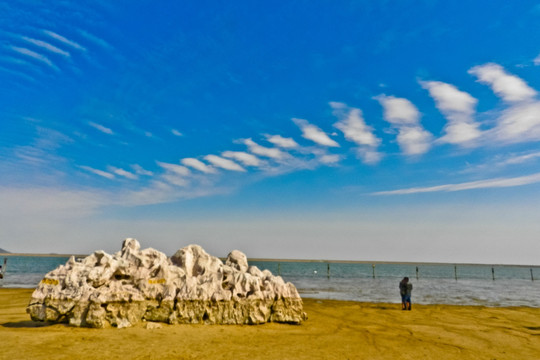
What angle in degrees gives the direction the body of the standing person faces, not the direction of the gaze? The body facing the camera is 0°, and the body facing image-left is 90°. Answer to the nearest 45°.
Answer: approximately 180°

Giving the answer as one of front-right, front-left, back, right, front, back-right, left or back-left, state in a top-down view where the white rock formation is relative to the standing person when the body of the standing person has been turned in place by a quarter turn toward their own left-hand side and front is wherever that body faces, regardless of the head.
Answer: front-left
